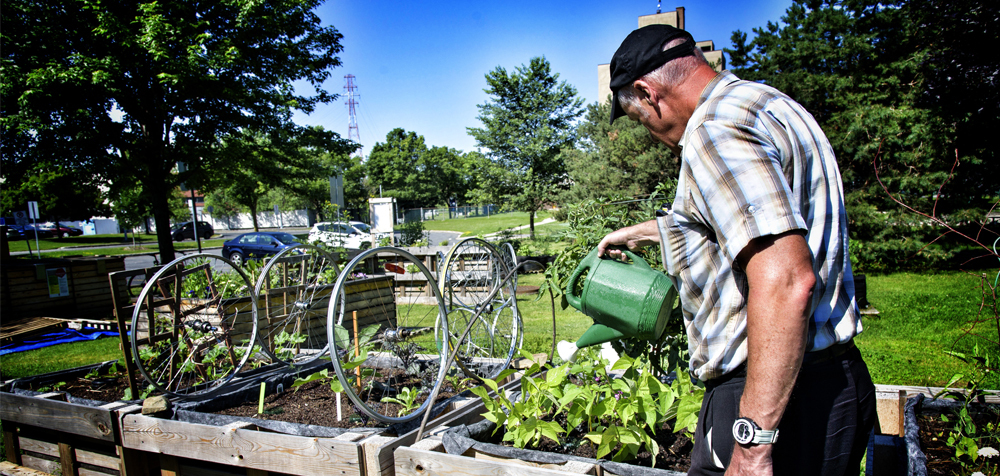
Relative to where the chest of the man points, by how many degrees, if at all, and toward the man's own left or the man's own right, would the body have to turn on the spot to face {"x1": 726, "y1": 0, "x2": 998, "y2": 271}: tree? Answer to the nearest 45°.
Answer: approximately 90° to the man's own right

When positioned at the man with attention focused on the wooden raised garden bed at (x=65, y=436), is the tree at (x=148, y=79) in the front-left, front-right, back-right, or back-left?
front-right

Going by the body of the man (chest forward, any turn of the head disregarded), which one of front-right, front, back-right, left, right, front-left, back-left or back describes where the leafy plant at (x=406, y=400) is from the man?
front-right

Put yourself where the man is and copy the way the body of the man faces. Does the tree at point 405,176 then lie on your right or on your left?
on your right

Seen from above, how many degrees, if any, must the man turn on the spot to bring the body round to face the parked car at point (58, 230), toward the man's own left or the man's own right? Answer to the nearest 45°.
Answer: approximately 45° to the man's own right

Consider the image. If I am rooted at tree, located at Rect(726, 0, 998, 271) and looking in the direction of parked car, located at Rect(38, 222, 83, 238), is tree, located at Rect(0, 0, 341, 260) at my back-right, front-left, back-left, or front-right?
front-left

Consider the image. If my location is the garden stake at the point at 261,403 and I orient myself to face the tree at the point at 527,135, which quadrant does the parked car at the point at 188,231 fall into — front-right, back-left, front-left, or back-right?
front-left

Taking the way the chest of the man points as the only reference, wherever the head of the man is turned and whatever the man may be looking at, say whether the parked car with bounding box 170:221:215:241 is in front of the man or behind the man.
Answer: in front

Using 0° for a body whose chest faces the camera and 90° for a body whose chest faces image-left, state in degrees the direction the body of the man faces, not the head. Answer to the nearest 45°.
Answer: approximately 90°

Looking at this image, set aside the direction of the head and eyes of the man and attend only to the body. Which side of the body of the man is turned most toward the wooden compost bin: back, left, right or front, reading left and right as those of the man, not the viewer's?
front

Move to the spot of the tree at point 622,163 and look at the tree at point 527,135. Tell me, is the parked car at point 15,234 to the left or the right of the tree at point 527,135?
left

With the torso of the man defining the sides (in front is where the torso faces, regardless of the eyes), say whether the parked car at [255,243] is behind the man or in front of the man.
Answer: in front

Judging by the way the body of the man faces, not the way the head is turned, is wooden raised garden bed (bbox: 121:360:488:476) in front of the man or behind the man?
in front

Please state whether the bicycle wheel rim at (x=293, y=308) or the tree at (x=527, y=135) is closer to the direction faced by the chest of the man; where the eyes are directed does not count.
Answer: the bicycle wheel rim
